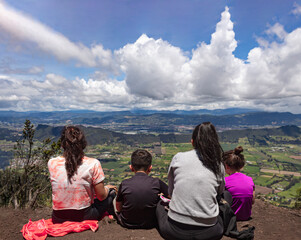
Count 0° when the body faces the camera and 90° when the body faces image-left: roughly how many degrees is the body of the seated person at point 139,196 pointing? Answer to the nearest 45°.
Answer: approximately 180°

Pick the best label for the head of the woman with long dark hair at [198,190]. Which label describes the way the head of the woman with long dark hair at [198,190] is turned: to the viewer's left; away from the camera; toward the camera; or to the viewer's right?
away from the camera

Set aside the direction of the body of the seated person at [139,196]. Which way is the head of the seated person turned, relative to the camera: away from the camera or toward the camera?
away from the camera

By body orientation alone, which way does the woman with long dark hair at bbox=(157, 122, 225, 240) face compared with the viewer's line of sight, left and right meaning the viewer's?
facing away from the viewer

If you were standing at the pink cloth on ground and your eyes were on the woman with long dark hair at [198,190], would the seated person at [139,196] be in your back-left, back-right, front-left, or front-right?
front-left

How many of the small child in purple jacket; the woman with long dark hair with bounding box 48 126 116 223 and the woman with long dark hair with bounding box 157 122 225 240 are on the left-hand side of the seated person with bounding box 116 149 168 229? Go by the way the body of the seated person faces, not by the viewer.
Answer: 1

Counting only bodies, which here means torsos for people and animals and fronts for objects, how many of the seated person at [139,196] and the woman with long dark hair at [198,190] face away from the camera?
2

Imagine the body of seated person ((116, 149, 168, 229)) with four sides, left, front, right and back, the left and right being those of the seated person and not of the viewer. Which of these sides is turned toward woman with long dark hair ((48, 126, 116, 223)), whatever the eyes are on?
left

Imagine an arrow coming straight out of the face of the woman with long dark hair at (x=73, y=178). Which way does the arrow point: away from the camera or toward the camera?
away from the camera

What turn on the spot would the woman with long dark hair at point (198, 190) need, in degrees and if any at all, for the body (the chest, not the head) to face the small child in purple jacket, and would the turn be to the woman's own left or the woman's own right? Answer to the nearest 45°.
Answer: approximately 45° to the woman's own right

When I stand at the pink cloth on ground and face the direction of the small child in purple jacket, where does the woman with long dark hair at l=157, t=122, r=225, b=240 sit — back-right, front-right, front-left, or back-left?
front-right

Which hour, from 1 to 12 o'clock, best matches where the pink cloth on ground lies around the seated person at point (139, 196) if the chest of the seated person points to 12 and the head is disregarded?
The pink cloth on ground is roughly at 9 o'clock from the seated person.

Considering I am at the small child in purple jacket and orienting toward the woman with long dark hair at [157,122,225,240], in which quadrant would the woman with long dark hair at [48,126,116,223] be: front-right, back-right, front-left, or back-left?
front-right
